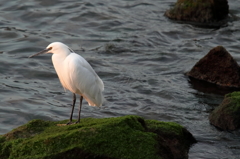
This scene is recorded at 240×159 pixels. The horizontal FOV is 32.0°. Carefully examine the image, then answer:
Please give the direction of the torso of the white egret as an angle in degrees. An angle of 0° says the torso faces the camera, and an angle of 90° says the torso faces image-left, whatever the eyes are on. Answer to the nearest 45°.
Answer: approximately 90°

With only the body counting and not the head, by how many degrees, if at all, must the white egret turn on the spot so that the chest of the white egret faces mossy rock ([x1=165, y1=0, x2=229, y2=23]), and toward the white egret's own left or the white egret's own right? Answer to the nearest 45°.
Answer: approximately 135° to the white egret's own right

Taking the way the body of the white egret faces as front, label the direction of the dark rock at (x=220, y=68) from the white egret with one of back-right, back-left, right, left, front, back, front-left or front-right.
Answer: back-right

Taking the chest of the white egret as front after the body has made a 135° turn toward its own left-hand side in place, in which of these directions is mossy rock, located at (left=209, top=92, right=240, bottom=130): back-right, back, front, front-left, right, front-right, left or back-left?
front-left

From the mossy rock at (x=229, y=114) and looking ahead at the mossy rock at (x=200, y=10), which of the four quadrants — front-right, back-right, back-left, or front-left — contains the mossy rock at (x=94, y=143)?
back-left
